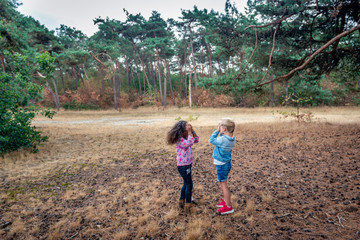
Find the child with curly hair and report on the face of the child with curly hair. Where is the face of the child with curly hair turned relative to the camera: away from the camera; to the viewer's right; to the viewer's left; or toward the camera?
to the viewer's right

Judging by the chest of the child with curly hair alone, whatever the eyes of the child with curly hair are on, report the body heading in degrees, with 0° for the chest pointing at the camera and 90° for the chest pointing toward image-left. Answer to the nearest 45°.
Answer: approximately 270°
